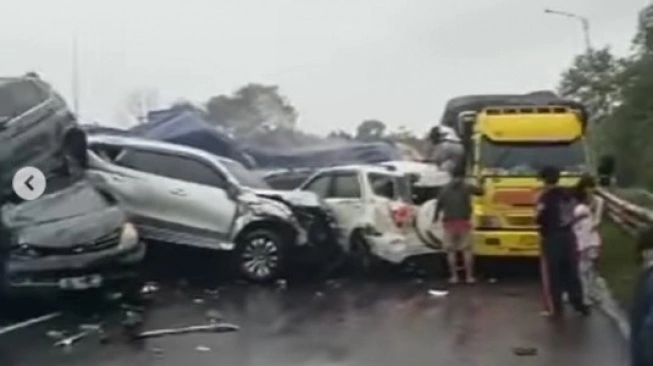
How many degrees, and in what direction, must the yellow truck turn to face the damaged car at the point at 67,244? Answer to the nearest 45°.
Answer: approximately 45° to its right

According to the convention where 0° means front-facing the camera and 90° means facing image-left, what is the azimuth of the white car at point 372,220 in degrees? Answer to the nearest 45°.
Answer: approximately 135°

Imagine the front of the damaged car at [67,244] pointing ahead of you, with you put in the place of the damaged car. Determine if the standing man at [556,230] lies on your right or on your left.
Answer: on your left

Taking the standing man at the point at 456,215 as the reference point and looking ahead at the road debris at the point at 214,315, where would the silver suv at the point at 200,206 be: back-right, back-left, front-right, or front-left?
front-right

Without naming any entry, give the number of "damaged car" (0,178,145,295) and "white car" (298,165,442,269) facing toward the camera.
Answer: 1

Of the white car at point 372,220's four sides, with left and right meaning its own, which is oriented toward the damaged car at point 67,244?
left

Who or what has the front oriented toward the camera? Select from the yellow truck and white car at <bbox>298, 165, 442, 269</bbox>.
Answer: the yellow truck

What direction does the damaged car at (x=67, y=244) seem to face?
toward the camera

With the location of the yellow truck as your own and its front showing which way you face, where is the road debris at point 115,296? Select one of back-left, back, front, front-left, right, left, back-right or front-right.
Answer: front-right

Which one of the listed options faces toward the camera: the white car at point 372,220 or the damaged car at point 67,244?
the damaged car

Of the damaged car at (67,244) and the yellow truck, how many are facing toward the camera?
2

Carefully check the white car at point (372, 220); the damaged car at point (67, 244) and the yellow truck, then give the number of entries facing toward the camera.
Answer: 2

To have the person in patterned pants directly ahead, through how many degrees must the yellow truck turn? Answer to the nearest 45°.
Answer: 0° — it already faces them

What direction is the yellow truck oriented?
toward the camera

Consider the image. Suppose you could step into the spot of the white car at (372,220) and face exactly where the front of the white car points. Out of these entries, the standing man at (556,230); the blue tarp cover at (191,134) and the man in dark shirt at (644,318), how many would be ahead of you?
1

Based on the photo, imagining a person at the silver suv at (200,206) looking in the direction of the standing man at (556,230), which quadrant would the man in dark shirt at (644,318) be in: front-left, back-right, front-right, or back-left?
front-right
